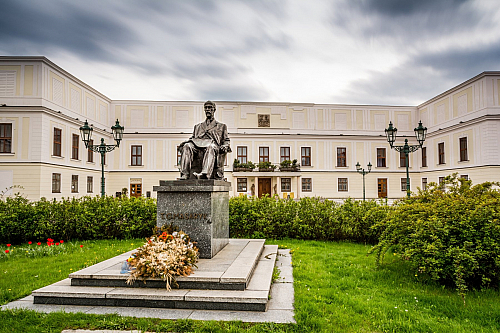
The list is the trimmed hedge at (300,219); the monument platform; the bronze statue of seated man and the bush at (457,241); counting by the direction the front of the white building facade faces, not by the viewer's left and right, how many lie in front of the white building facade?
4

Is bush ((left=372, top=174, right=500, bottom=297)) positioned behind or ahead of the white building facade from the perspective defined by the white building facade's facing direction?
ahead

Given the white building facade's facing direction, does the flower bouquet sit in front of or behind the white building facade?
in front

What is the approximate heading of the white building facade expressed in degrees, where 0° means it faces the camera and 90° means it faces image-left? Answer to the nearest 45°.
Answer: approximately 0°

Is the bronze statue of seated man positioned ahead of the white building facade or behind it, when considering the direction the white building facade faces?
ahead
